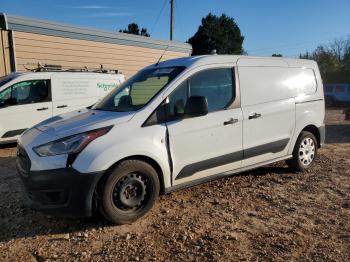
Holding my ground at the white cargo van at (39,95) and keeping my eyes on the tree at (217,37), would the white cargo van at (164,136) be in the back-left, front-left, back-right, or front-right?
back-right

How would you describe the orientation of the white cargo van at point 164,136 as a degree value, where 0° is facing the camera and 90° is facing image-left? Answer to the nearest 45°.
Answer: approximately 45°

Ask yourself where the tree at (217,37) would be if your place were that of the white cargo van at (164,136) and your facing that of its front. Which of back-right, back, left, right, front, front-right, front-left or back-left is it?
back-right

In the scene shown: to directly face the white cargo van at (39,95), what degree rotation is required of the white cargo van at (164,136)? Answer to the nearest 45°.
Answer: approximately 90° to its right

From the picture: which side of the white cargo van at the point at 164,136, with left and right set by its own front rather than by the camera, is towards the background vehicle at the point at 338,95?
back
